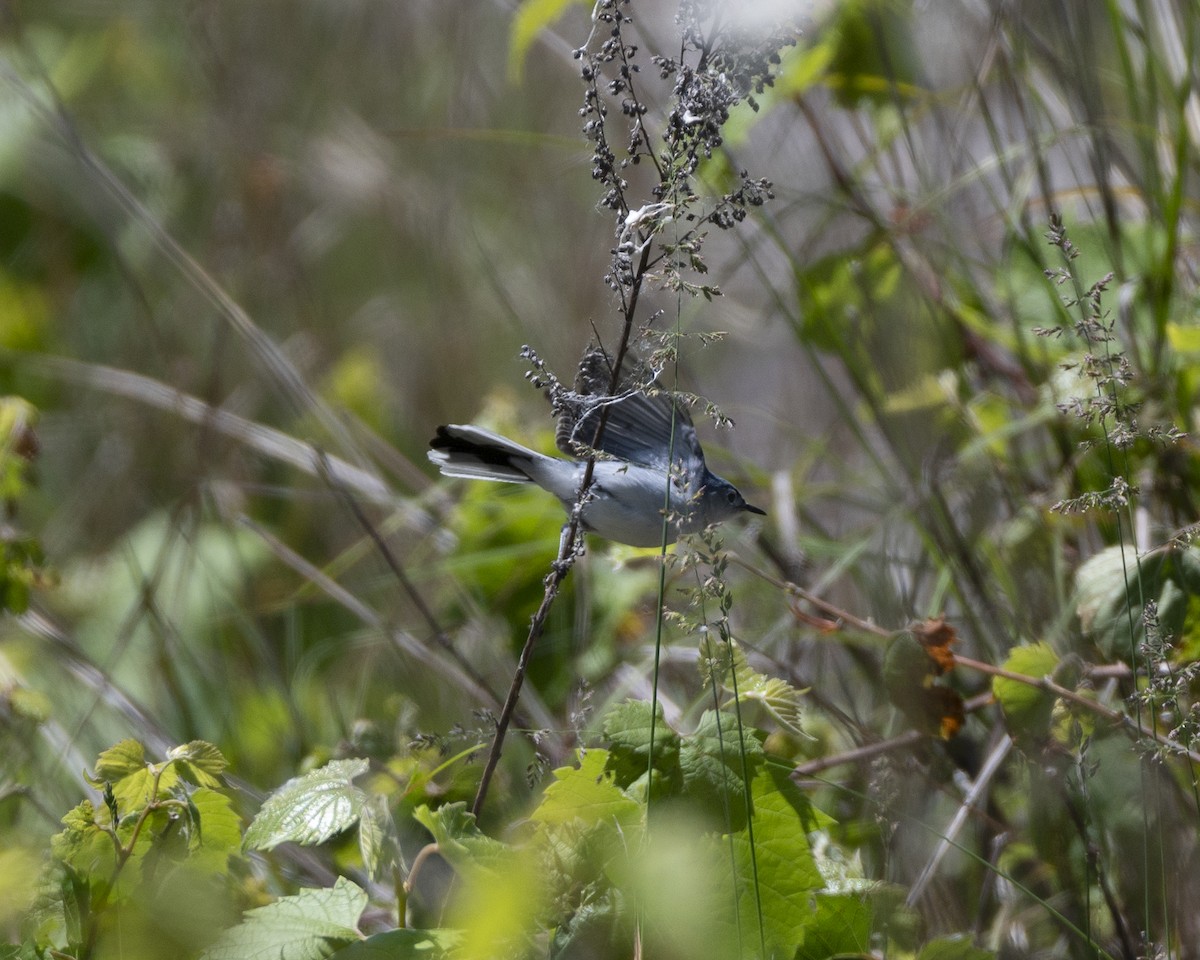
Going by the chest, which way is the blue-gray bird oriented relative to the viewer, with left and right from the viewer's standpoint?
facing to the right of the viewer

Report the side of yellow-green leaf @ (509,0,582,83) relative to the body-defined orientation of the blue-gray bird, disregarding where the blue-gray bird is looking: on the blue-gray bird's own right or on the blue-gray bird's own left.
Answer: on the blue-gray bird's own left
